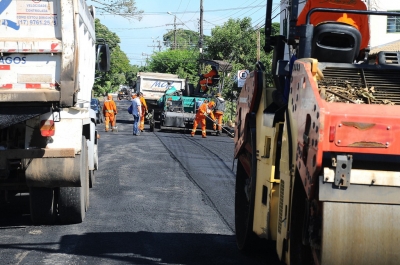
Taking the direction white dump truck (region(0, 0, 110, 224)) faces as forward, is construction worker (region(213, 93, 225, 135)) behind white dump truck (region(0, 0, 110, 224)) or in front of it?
in front

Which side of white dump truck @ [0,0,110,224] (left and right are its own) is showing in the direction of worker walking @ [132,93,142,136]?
front

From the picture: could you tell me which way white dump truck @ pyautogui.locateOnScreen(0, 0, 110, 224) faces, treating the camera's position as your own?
facing away from the viewer
